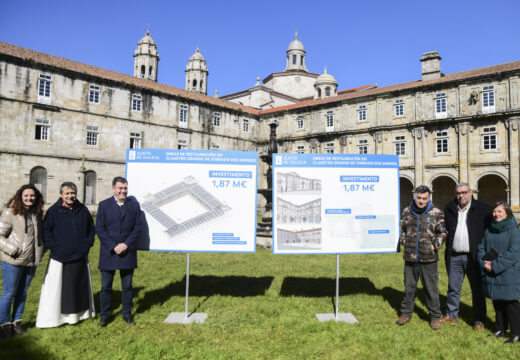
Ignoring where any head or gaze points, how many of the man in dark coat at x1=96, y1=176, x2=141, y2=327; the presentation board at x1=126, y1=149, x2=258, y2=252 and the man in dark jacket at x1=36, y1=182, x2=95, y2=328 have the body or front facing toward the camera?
3

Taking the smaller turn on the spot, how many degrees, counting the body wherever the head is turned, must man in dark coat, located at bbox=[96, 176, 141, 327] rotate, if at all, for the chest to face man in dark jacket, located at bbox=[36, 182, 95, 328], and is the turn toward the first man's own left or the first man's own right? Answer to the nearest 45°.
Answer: approximately 90° to the first man's own right

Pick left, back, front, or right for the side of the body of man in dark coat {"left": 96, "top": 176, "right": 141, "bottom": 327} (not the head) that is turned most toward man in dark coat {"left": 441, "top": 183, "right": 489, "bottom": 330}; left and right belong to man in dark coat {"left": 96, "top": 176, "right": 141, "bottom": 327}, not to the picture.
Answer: left

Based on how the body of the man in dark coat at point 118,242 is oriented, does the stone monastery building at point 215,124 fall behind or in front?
behind

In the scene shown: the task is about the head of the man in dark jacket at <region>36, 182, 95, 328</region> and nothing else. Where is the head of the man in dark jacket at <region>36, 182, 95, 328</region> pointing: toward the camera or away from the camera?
toward the camera

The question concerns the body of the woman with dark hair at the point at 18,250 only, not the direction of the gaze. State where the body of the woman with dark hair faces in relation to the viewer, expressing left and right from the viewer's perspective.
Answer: facing the viewer and to the right of the viewer

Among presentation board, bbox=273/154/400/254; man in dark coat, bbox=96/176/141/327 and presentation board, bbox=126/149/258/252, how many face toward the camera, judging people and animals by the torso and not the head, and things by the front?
3

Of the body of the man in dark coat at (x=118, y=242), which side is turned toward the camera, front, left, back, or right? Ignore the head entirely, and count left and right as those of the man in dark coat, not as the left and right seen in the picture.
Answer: front

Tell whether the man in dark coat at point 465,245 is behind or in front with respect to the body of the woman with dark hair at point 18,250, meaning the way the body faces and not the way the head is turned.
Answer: in front

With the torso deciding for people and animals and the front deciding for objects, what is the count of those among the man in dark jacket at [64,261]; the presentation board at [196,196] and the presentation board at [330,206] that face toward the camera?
3

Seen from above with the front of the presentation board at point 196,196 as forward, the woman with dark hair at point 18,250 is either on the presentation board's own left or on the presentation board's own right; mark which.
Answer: on the presentation board's own right

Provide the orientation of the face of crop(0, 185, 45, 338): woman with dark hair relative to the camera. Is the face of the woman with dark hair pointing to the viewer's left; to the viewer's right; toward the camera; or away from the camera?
toward the camera

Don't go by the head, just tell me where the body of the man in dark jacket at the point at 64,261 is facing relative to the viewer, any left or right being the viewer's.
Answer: facing the viewer
